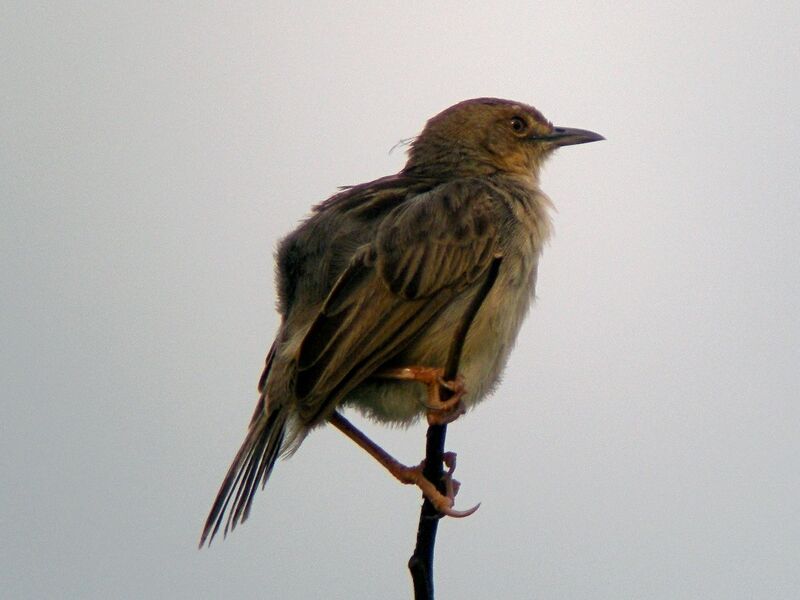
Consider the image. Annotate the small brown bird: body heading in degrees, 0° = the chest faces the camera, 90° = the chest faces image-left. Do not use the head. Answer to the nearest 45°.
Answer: approximately 270°
